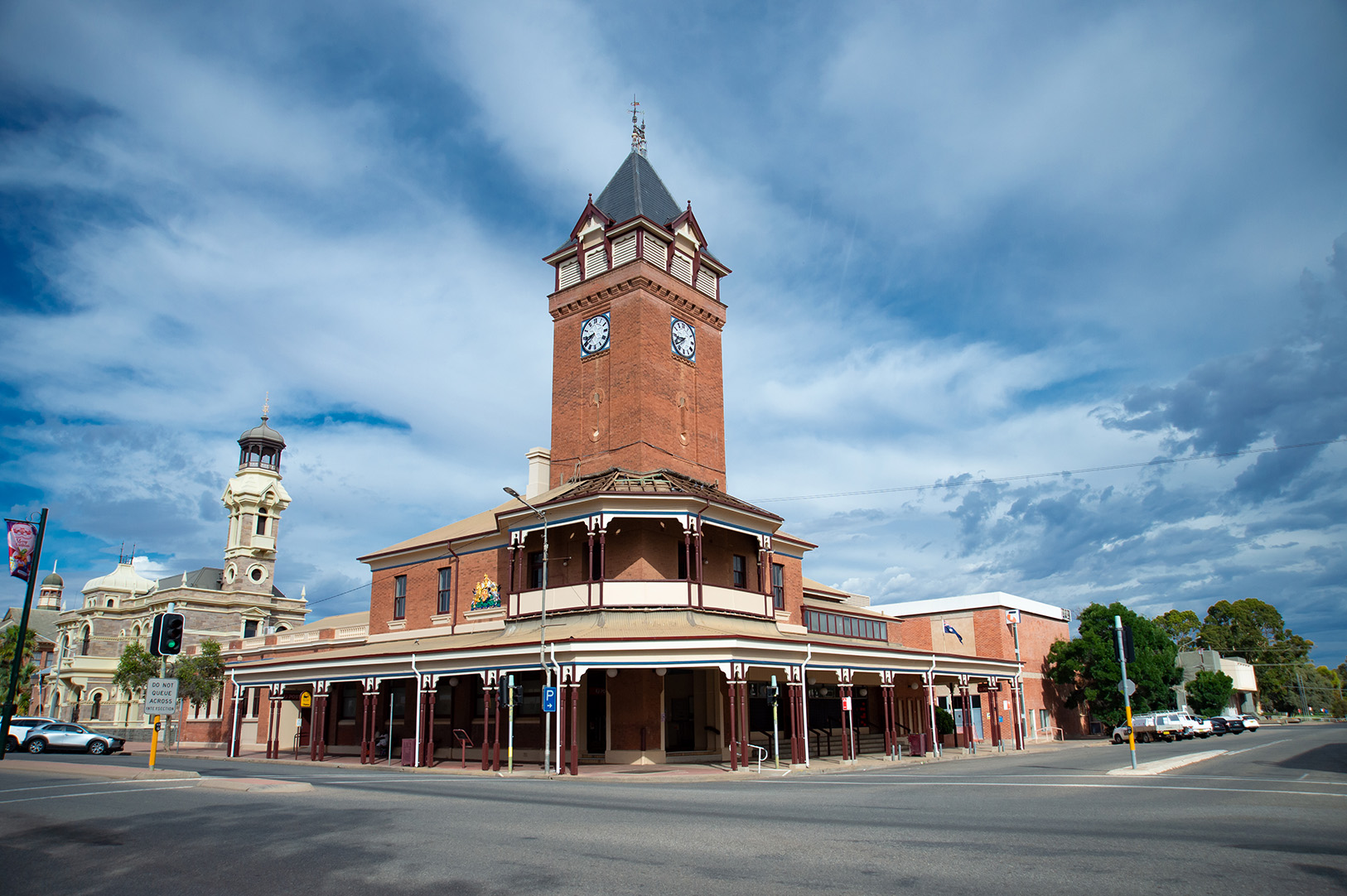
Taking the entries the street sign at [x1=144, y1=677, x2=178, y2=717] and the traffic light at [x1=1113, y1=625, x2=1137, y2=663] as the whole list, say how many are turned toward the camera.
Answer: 1

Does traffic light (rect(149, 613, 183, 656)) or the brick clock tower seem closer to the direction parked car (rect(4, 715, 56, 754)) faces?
the brick clock tower

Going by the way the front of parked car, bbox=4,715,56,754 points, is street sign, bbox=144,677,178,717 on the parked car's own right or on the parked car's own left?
on the parked car's own right

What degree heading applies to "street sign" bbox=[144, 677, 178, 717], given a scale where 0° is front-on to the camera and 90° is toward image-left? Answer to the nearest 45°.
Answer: approximately 0°
